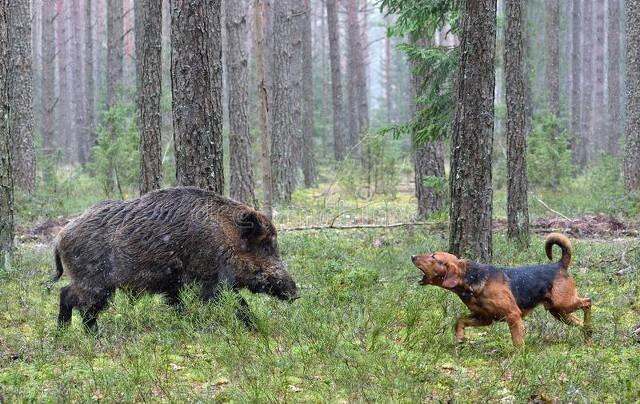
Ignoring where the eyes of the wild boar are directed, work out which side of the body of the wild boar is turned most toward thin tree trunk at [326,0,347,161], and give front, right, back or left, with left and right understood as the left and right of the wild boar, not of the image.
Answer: left

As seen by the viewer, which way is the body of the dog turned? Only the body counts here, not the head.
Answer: to the viewer's left

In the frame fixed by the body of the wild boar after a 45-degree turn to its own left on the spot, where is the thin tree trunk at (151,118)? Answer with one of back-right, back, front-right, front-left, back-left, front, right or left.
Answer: front-left

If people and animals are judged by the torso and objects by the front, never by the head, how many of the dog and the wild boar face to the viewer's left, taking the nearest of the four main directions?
1

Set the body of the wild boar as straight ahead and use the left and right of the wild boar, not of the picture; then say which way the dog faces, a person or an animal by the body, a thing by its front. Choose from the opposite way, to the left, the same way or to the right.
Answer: the opposite way

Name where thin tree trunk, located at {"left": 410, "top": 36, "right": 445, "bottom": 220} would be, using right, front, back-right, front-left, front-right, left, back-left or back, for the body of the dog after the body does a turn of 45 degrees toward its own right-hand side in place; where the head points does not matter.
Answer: front-right

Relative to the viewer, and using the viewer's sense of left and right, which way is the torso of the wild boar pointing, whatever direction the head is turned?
facing to the right of the viewer

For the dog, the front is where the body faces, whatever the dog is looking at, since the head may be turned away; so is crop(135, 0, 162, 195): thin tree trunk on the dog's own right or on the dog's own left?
on the dog's own right

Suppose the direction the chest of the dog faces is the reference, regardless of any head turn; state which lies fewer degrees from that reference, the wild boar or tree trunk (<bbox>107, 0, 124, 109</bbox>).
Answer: the wild boar

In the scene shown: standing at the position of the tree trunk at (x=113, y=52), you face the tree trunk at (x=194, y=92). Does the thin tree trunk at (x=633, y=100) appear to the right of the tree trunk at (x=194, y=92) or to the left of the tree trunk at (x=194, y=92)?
left

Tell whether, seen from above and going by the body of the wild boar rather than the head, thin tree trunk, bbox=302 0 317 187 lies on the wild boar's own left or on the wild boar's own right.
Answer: on the wild boar's own left

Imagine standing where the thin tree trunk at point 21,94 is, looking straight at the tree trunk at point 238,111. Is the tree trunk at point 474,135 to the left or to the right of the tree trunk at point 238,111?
right
